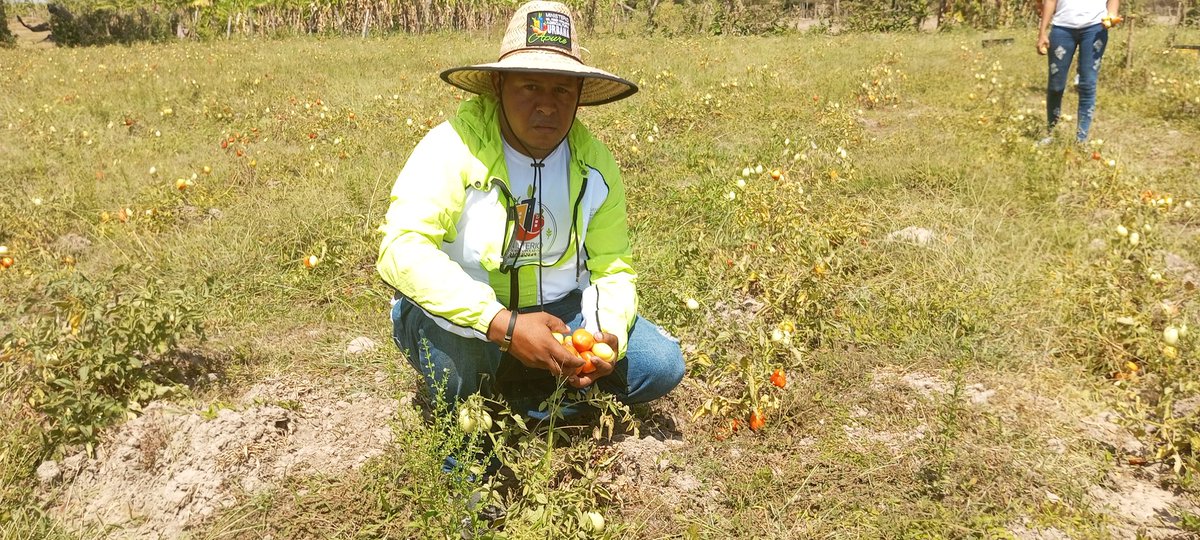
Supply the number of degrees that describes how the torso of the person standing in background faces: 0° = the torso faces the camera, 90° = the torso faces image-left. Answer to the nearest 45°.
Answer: approximately 0°

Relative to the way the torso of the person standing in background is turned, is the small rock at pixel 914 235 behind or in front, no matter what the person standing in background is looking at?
in front

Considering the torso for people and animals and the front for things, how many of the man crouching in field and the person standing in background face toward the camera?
2

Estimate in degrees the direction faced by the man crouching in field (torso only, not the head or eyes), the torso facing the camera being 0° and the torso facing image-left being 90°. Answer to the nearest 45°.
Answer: approximately 0°

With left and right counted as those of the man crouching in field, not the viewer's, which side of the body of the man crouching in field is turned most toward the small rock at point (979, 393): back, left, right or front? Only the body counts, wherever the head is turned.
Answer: left

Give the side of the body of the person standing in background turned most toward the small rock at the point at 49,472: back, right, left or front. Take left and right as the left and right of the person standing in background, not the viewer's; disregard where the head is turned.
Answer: front

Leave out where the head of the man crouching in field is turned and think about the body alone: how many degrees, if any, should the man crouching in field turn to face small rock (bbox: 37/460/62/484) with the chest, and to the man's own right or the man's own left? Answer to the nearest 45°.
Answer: approximately 90° to the man's own right
